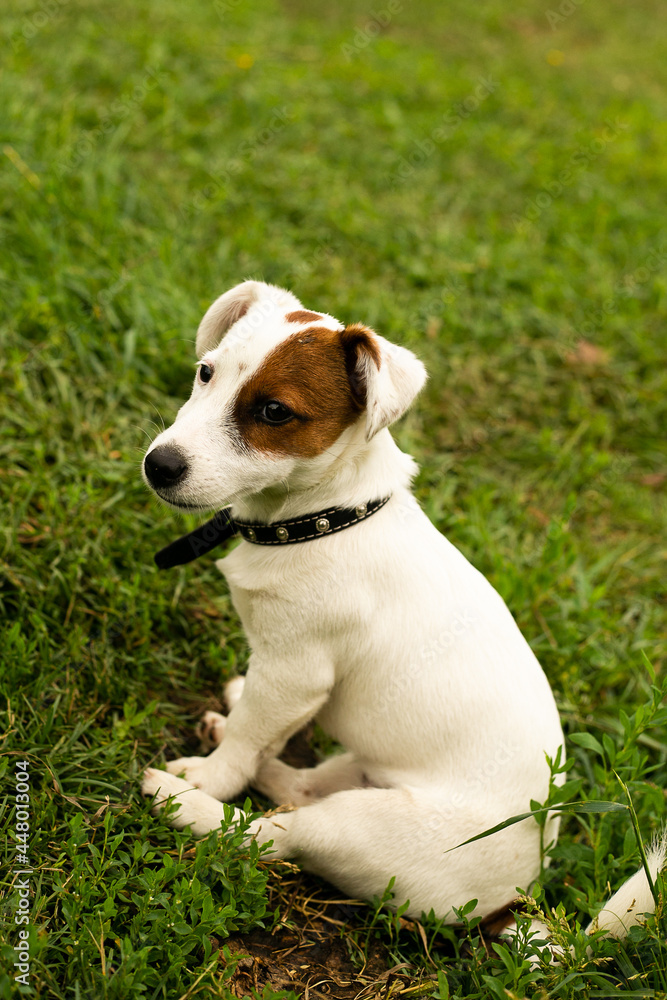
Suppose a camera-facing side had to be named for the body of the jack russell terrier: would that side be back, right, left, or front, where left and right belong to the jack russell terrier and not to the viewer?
left
